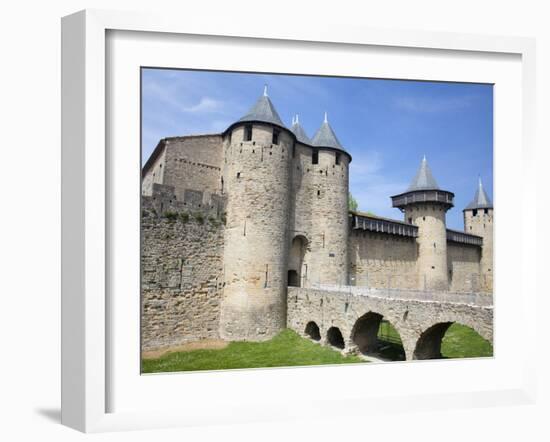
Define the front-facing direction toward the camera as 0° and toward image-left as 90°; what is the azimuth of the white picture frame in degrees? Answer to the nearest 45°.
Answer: approximately 315°
